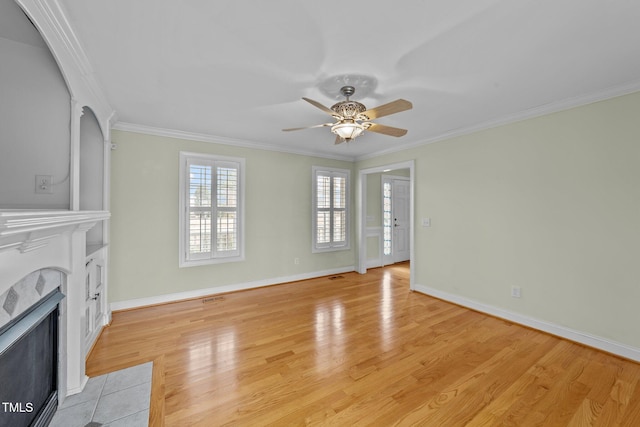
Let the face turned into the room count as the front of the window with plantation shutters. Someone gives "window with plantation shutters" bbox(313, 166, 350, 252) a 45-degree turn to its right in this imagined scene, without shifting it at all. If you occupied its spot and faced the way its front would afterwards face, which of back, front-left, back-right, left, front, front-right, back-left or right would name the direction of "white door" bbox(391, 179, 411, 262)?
back-left

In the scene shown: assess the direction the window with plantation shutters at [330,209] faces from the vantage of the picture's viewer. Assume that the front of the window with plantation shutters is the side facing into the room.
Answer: facing the viewer and to the right of the viewer

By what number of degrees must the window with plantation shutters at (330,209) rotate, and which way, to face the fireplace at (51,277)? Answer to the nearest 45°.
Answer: approximately 90° to its right

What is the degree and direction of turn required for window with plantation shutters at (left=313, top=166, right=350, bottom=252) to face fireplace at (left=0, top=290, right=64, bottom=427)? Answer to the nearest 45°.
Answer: approximately 90° to its right

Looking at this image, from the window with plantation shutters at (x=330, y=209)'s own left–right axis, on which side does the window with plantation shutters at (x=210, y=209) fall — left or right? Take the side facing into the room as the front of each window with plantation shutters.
on its right
